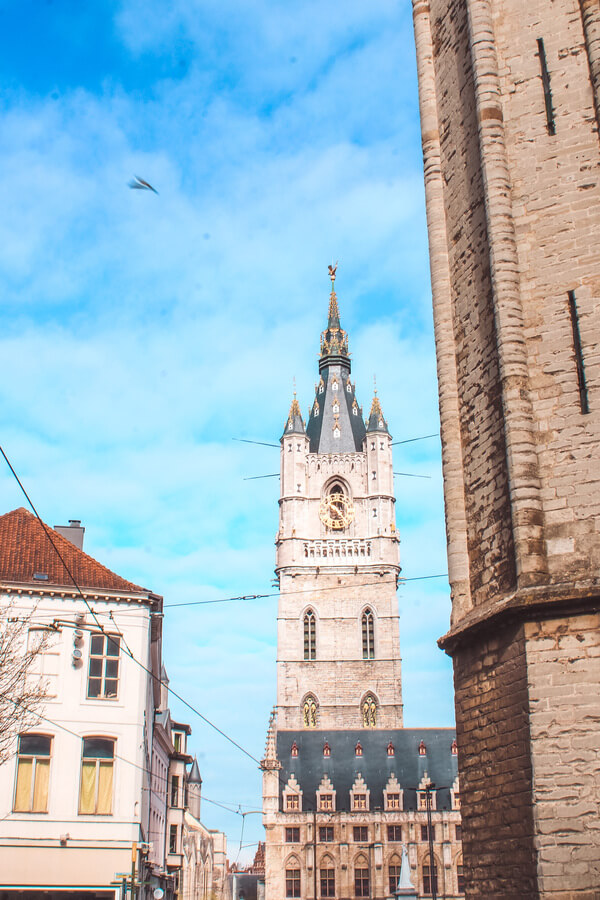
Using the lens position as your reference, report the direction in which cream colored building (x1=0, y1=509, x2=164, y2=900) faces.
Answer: facing the viewer

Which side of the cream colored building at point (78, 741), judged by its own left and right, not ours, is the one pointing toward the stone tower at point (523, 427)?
front
